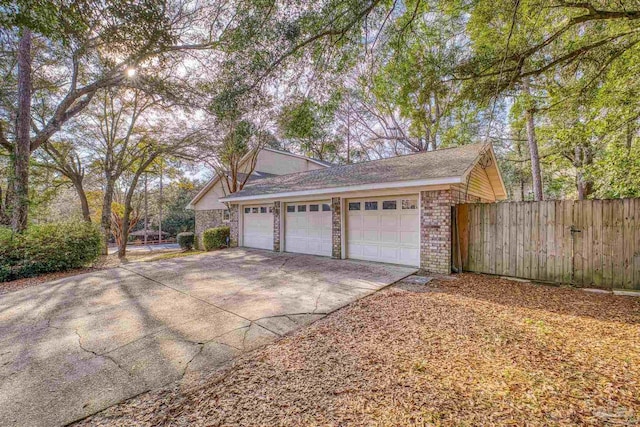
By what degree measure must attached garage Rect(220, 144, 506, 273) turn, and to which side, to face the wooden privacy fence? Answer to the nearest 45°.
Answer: approximately 90° to its left

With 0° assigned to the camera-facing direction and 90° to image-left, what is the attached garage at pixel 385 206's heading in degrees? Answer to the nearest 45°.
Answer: approximately 45°

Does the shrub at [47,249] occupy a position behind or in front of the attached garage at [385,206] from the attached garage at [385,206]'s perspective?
in front

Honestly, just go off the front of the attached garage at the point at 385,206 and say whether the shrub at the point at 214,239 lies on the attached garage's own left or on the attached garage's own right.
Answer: on the attached garage's own right

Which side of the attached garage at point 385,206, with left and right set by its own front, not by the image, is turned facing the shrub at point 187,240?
right

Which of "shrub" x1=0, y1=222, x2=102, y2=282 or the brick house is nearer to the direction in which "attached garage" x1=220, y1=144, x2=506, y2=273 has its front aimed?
the shrub

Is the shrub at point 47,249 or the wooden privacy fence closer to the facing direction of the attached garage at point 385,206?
the shrub

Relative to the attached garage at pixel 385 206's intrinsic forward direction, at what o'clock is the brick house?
The brick house is roughly at 3 o'clock from the attached garage.
